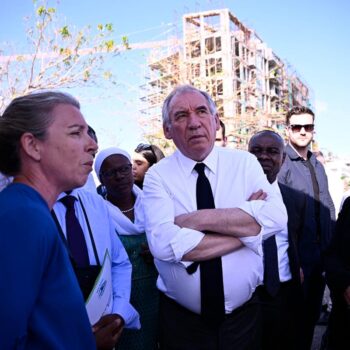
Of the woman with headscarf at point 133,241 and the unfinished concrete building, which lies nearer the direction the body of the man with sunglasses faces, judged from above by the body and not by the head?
the woman with headscarf

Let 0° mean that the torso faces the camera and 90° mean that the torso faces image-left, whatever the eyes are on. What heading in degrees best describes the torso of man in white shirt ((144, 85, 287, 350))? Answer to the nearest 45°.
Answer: approximately 0°

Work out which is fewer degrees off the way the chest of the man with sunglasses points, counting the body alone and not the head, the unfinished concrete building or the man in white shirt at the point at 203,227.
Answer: the man in white shirt

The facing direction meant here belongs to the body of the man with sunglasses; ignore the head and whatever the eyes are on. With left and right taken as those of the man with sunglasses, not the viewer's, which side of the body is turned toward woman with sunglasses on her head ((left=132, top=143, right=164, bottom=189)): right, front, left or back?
right

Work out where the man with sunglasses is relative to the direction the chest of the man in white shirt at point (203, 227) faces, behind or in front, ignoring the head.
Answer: behind

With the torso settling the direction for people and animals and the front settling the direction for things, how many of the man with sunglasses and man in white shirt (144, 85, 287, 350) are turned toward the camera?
2
